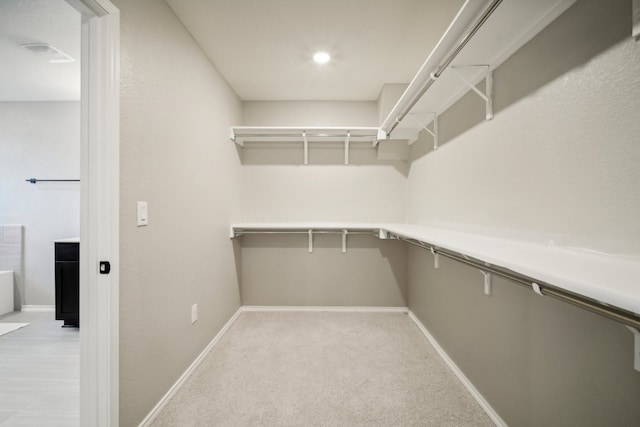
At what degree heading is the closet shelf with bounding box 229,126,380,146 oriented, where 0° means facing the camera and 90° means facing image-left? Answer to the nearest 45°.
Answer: approximately 0°

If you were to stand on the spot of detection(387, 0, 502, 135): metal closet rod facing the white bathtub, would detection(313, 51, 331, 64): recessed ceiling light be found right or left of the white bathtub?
right

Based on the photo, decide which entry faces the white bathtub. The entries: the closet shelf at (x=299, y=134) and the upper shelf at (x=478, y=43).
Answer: the upper shelf

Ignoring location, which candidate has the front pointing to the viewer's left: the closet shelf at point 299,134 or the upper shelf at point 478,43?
the upper shelf

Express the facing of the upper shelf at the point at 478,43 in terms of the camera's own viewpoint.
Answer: facing to the left of the viewer

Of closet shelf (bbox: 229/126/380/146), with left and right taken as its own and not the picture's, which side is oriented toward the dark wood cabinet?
right

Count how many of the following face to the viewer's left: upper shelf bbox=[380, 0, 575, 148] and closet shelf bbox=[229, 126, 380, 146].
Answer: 1

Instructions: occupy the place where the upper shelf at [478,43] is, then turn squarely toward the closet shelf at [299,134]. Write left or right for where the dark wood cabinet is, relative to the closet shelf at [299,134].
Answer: left
